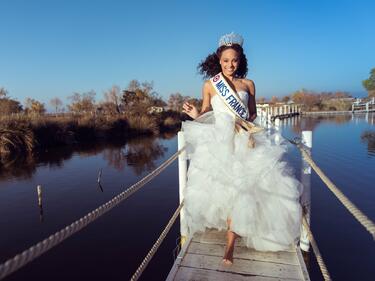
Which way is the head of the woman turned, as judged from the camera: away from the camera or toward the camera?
toward the camera

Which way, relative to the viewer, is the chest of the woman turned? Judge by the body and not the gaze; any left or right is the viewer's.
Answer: facing the viewer

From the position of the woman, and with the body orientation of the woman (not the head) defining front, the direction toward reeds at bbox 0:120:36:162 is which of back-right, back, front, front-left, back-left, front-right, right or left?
back-right
